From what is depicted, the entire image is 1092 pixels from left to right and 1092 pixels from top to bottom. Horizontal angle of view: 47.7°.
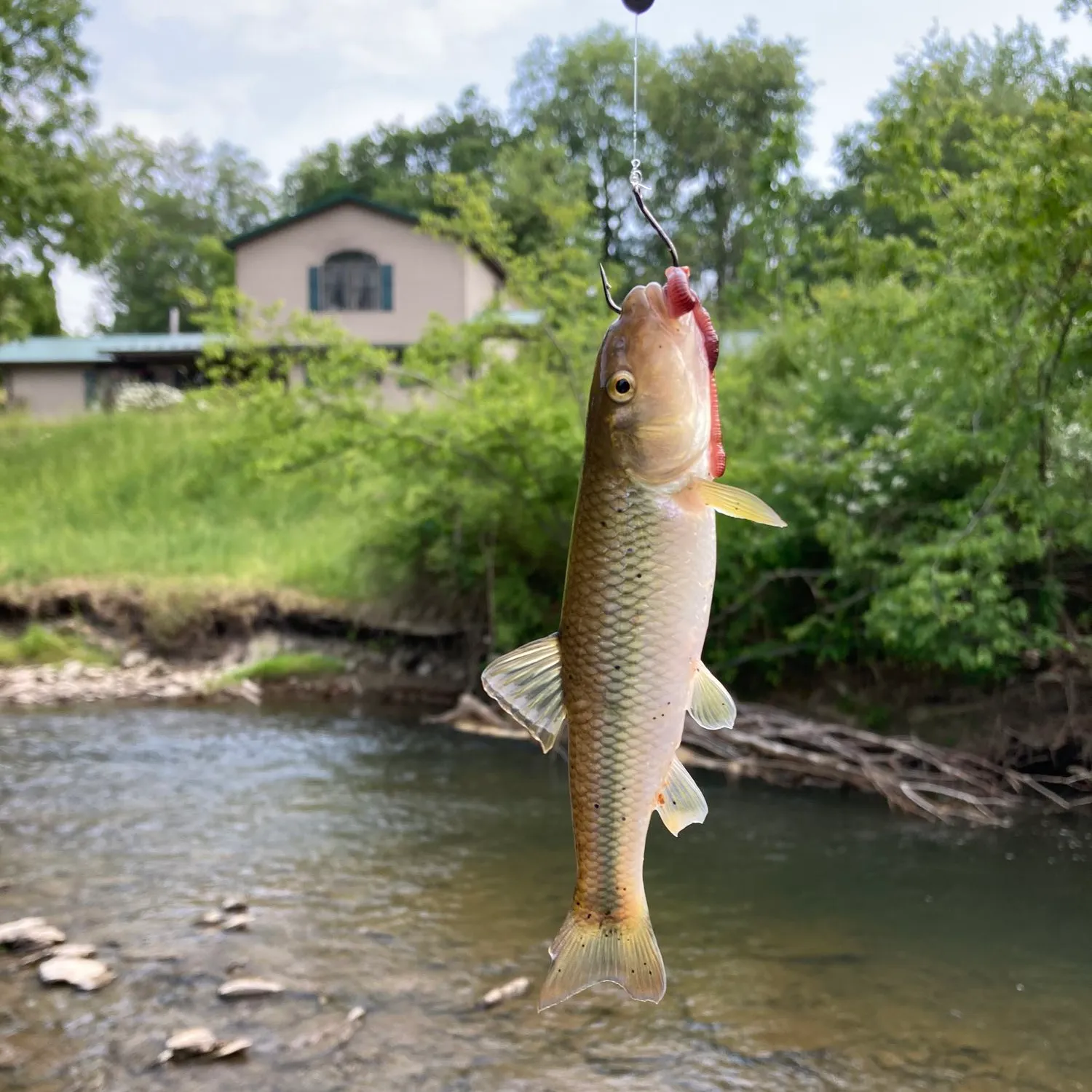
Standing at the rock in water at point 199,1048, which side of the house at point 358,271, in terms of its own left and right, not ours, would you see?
front

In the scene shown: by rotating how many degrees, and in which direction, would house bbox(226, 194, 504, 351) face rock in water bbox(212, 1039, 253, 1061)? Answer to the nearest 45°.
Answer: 0° — it already faces it

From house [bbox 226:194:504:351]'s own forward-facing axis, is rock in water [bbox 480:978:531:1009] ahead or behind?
ahead

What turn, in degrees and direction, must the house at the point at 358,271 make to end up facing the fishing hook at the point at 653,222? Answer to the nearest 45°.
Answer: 0° — it already faces it

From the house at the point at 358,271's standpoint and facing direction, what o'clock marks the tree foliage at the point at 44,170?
The tree foliage is roughly at 2 o'clock from the house.

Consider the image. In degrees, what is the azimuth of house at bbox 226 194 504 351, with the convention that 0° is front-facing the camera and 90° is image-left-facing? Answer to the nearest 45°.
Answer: approximately 0°

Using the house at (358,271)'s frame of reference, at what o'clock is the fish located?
The fish is roughly at 12 o'clock from the house.

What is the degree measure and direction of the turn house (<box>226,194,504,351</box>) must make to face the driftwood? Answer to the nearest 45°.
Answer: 0° — it already faces it

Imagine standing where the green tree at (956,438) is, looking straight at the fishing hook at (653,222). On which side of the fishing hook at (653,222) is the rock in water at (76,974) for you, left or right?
right

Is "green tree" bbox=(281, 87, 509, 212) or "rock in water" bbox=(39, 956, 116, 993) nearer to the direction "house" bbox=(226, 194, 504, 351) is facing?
the rock in water

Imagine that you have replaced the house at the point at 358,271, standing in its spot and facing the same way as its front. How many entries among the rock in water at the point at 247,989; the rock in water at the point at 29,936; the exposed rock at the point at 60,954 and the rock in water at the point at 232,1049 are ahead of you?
4

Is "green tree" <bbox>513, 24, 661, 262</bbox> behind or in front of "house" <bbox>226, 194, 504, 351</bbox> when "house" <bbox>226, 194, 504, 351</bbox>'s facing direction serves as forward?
behind
